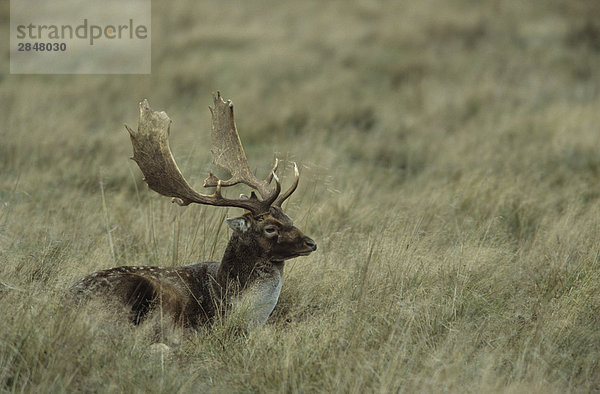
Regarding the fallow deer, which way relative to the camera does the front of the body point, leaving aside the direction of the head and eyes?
to the viewer's right
